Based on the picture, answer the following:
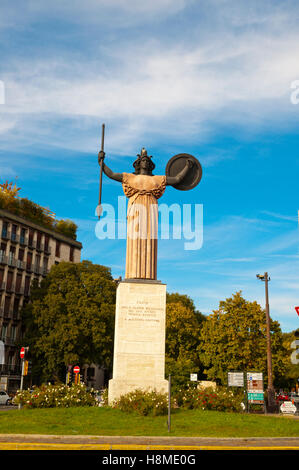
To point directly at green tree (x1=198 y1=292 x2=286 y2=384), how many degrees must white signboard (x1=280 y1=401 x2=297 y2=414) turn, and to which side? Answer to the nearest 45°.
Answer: approximately 180°

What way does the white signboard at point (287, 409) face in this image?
toward the camera

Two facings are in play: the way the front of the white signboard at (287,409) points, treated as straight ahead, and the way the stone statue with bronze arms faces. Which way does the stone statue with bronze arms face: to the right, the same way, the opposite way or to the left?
the same way

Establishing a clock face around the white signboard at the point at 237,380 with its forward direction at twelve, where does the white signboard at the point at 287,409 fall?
the white signboard at the point at 287,409 is roughly at 9 o'clock from the white signboard at the point at 237,380.

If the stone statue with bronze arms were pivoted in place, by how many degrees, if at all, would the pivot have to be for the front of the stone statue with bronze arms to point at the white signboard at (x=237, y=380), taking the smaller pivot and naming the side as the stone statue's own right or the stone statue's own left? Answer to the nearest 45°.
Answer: approximately 135° to the stone statue's own left

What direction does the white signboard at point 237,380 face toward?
toward the camera

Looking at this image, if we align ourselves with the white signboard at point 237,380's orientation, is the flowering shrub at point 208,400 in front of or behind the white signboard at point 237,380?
in front

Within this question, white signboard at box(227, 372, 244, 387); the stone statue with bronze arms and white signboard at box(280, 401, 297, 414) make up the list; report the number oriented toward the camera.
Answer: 3

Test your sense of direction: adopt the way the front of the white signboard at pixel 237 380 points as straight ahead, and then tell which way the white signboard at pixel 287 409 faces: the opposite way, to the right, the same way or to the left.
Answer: the same way

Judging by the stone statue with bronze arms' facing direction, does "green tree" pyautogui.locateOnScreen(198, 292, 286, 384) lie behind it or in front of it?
behind

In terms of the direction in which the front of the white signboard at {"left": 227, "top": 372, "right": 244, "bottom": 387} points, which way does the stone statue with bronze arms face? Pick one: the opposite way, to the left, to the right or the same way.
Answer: the same way

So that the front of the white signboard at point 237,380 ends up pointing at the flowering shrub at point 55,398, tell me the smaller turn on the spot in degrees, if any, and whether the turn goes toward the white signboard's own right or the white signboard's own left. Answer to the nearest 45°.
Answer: approximately 45° to the white signboard's own right
